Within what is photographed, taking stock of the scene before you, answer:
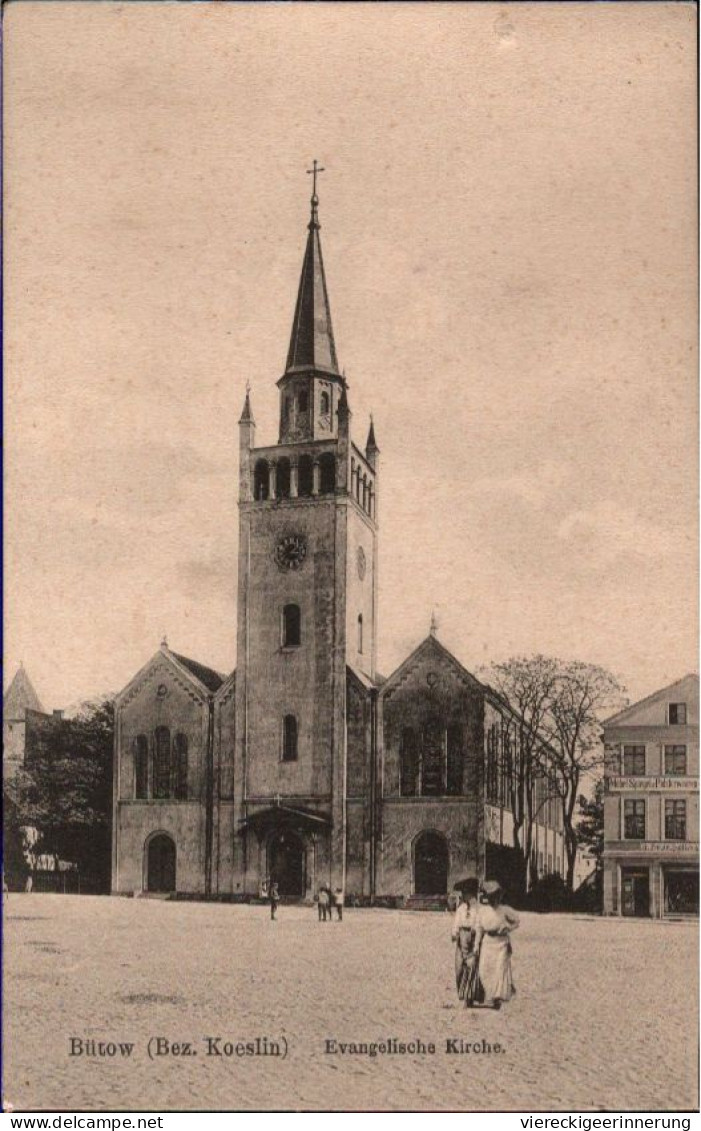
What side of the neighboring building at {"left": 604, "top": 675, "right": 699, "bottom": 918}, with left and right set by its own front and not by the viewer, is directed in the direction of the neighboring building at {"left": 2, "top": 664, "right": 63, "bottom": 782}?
right

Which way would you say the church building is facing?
toward the camera

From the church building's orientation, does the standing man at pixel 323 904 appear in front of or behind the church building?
in front

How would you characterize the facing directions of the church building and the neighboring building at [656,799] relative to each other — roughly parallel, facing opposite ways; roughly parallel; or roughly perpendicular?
roughly parallel

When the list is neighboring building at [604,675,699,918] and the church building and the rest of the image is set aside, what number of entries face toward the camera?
2

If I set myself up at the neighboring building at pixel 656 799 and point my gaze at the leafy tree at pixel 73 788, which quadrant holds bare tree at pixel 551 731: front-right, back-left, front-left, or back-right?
front-right

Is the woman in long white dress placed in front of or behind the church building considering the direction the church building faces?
in front

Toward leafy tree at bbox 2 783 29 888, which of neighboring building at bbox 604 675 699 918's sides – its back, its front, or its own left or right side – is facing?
right

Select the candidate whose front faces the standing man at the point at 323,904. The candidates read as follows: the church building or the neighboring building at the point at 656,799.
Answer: the church building

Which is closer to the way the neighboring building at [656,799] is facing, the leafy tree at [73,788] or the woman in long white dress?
the woman in long white dress
